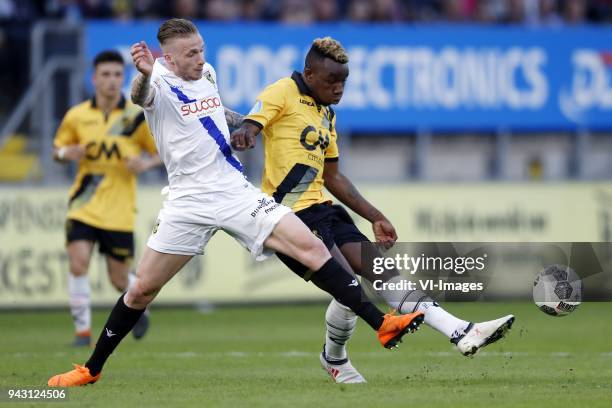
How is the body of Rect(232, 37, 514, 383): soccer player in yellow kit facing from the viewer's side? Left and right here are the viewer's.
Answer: facing the viewer and to the right of the viewer

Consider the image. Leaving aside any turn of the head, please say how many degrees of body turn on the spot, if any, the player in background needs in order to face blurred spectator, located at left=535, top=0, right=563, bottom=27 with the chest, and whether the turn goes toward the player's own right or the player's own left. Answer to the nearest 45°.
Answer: approximately 135° to the player's own left

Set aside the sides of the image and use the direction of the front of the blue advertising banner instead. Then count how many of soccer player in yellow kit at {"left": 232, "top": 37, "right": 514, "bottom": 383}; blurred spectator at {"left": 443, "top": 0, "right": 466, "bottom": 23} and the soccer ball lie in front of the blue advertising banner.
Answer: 2

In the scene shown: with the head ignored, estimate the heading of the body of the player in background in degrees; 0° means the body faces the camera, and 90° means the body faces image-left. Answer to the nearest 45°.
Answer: approximately 0°

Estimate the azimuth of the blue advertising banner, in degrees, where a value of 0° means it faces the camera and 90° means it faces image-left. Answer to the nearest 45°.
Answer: approximately 0°

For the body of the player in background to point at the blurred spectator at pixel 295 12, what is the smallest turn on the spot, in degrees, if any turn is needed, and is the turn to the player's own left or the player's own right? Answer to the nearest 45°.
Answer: approximately 135° to the player's own left

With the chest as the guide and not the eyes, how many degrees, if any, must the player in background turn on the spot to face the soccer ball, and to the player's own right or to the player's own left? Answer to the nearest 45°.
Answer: approximately 45° to the player's own left

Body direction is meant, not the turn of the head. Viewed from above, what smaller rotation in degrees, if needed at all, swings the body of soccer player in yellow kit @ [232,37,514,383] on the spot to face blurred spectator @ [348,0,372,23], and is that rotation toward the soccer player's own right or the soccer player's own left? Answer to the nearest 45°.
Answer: approximately 135° to the soccer player's own left

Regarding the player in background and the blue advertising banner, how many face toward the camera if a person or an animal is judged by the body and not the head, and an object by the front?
2
